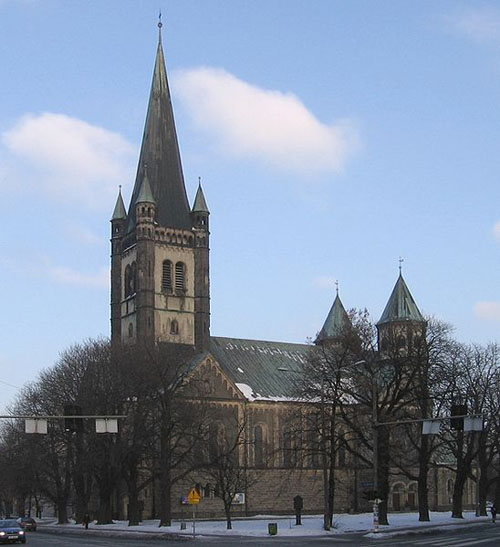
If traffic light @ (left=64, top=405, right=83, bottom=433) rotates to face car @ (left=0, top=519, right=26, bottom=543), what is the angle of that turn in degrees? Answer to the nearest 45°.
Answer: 0° — it already faces it
